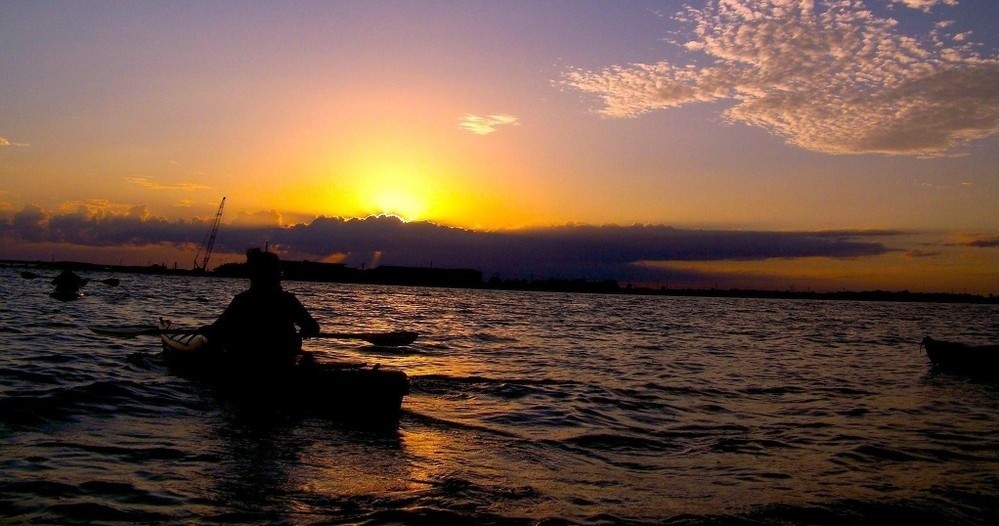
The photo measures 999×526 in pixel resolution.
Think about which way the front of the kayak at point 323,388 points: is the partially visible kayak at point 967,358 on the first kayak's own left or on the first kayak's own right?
on the first kayak's own right

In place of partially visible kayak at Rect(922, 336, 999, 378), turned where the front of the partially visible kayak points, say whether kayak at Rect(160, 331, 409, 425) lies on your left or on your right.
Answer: on your left

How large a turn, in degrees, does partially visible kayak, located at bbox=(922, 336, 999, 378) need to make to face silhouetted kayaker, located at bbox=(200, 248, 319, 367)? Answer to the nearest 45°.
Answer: approximately 45° to its left

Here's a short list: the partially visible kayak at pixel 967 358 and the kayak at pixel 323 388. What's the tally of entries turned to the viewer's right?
0

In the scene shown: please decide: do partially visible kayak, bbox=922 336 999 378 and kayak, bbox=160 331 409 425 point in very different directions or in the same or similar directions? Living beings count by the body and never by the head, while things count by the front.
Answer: same or similar directions

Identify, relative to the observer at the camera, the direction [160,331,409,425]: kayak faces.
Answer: facing away from the viewer and to the left of the viewer

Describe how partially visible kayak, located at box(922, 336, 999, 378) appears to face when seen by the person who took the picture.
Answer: facing to the left of the viewer
